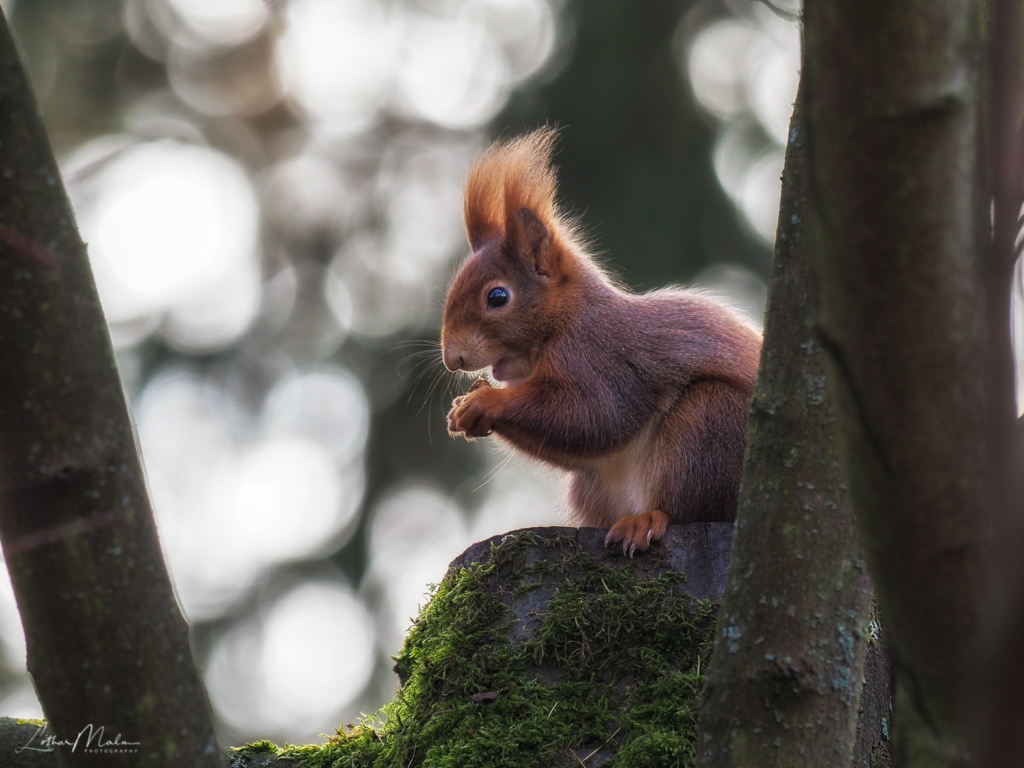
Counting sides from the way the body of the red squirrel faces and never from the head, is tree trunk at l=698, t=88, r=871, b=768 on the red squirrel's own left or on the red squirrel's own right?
on the red squirrel's own left

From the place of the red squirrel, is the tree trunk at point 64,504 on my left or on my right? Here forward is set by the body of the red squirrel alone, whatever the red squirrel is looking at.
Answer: on my left

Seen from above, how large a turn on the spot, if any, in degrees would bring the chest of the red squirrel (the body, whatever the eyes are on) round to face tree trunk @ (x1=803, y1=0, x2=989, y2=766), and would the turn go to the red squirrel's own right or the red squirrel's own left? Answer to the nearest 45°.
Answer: approximately 90° to the red squirrel's own left

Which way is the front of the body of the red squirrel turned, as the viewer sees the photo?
to the viewer's left
